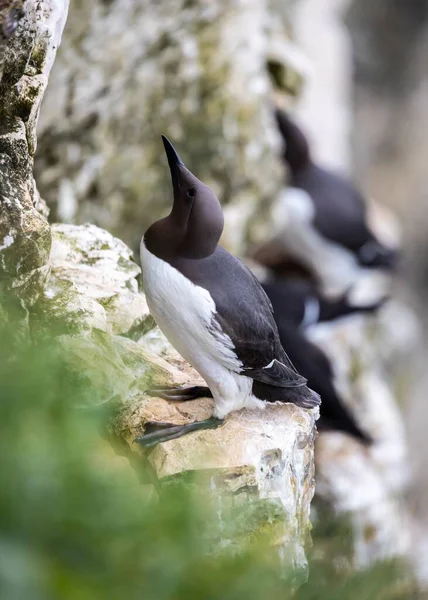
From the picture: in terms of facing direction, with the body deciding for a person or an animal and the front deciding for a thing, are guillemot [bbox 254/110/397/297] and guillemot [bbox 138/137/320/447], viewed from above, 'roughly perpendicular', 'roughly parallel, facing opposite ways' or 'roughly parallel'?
roughly parallel

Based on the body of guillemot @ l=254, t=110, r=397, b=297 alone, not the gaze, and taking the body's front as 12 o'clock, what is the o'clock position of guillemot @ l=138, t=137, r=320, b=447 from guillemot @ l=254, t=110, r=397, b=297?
guillemot @ l=138, t=137, r=320, b=447 is roughly at 9 o'clock from guillemot @ l=254, t=110, r=397, b=297.

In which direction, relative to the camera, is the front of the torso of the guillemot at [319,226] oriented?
to the viewer's left

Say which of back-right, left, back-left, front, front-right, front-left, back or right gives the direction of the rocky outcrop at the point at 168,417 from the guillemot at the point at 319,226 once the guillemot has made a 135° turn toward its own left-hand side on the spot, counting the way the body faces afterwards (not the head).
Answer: front-right

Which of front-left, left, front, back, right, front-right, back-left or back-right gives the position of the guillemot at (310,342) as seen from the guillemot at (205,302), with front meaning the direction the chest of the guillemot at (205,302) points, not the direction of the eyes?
right

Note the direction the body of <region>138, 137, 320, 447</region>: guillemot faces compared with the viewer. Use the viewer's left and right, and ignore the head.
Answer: facing to the left of the viewer

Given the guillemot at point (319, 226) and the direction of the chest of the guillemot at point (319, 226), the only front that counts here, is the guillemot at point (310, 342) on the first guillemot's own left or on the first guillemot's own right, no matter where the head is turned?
on the first guillemot's own left

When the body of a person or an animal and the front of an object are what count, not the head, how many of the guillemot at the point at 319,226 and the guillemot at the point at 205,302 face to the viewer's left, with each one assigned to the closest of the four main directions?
2

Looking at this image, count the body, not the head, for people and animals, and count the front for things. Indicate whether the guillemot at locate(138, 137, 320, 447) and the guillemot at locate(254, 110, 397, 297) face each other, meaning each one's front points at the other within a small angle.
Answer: no

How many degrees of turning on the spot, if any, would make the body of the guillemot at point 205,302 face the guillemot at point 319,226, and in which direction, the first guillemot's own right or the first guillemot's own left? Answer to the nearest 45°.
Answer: approximately 90° to the first guillemot's own right
